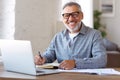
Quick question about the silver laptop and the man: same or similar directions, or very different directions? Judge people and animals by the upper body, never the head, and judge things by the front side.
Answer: very different directions

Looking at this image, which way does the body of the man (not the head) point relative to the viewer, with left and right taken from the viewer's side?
facing the viewer and to the left of the viewer

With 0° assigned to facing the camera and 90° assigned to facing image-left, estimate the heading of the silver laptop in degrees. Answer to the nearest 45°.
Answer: approximately 225°

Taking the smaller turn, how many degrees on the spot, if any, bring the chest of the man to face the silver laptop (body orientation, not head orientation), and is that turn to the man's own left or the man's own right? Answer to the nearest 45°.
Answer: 0° — they already face it

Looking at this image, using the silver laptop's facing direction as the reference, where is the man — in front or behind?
in front
